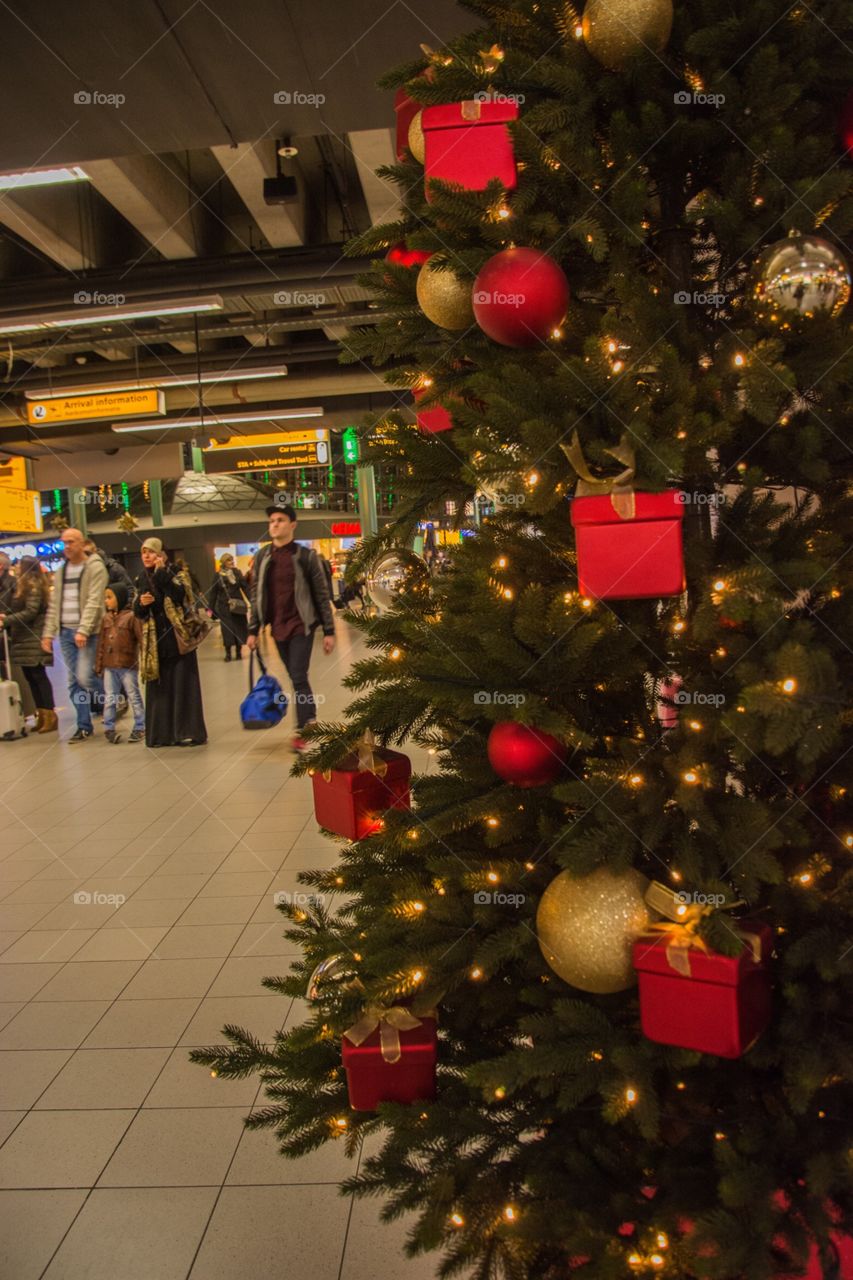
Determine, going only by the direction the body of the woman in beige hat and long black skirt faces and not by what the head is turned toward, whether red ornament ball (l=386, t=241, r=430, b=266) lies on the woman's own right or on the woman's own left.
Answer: on the woman's own left

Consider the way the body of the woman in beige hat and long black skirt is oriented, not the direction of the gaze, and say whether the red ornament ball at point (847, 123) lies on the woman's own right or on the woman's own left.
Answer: on the woman's own left

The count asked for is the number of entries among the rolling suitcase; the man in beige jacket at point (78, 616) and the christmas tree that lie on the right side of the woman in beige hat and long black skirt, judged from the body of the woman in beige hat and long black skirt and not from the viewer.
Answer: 2

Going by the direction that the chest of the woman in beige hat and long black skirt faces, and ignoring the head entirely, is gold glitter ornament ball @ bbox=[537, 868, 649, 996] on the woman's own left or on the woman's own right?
on the woman's own left

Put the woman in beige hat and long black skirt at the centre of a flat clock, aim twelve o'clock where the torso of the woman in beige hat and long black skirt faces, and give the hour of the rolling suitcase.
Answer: The rolling suitcase is roughly at 3 o'clock from the woman in beige hat and long black skirt.

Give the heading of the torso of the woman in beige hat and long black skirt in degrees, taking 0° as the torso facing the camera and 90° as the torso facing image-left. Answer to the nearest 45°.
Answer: approximately 45°

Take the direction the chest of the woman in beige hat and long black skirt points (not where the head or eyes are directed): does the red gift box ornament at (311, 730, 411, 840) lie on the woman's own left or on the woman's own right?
on the woman's own left

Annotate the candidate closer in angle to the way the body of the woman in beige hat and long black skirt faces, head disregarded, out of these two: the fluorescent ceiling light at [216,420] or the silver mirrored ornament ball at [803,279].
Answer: the silver mirrored ornament ball

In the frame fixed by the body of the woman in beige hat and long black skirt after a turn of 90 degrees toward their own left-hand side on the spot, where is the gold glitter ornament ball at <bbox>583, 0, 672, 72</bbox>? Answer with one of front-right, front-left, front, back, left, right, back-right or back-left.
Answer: front-right

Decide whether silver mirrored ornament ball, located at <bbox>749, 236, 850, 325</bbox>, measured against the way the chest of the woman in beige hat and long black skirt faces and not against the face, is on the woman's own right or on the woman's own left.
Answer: on the woman's own left

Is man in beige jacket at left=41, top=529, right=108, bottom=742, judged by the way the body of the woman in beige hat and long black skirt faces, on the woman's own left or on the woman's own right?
on the woman's own right

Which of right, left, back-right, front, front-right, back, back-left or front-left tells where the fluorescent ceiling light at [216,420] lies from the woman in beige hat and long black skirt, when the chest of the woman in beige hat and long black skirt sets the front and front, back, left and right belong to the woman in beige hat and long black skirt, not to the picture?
back-right

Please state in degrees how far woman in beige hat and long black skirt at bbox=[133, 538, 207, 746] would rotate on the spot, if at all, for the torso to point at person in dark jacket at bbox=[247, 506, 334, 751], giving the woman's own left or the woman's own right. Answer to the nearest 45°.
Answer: approximately 90° to the woman's own left

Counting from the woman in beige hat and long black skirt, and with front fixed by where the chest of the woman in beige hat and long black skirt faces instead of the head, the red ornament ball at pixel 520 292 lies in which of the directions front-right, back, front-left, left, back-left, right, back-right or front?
front-left
